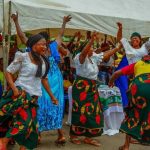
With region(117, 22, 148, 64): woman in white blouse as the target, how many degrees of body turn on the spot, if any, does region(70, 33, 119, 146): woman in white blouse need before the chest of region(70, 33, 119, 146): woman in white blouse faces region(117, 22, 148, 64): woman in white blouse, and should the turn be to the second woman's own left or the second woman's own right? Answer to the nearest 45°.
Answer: approximately 90° to the second woman's own left

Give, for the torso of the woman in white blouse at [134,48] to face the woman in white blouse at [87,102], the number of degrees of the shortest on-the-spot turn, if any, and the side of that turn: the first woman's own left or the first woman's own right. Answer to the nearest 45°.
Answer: approximately 45° to the first woman's own right
